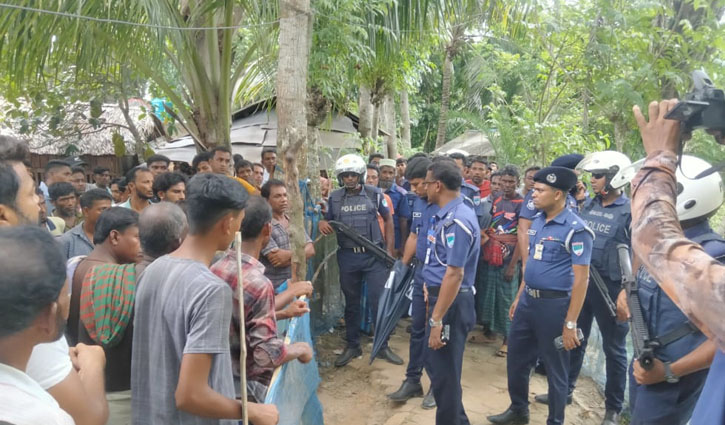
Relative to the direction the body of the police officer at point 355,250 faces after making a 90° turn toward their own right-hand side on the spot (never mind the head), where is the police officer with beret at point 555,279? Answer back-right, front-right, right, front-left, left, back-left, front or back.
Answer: back-left

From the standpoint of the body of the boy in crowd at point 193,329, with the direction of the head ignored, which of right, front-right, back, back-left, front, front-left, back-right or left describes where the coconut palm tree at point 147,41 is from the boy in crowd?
front-left

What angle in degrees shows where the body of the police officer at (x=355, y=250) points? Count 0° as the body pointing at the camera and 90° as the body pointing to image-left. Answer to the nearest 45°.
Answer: approximately 0°

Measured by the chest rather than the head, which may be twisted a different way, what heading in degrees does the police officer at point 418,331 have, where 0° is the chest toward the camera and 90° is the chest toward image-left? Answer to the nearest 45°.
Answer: approximately 45°

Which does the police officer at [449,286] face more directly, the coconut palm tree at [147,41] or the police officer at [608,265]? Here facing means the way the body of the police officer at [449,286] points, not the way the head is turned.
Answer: the coconut palm tree

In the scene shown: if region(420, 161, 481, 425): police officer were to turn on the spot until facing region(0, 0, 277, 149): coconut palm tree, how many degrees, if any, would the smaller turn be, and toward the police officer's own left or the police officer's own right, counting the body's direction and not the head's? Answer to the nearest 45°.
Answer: approximately 45° to the police officer's own right

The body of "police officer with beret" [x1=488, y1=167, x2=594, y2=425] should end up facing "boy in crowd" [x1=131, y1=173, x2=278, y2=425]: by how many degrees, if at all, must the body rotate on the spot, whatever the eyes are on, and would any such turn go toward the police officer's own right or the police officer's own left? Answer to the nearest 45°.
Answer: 0° — they already face them

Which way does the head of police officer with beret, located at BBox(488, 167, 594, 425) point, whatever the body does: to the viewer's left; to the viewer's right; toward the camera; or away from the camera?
to the viewer's left

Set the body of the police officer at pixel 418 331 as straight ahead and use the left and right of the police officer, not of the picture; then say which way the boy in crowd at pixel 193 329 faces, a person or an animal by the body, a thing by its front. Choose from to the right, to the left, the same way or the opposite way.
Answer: the opposite way

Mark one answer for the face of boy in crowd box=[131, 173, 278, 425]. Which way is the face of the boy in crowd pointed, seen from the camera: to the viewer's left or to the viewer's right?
to the viewer's right

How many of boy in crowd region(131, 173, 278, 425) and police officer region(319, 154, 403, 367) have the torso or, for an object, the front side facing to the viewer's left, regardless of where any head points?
0

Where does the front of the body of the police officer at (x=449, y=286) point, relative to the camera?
to the viewer's left
